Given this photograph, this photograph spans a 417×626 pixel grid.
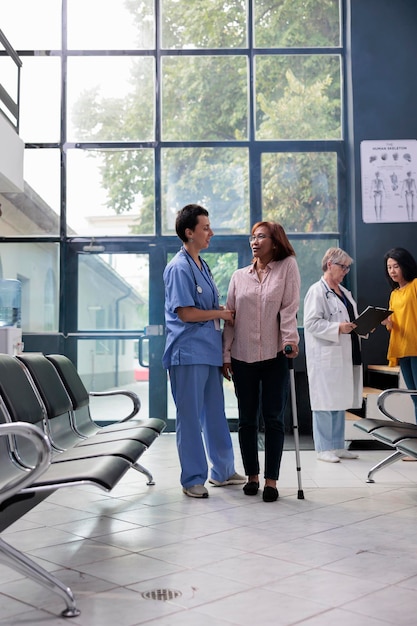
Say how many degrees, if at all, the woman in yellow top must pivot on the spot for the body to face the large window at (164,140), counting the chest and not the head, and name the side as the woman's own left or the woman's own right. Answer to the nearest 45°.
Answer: approximately 90° to the woman's own right

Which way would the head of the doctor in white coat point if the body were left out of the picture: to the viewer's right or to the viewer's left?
to the viewer's right

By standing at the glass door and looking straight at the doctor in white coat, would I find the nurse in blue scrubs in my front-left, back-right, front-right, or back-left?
front-right

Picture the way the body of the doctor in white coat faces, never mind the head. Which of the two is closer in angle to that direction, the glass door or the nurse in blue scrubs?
the nurse in blue scrubs

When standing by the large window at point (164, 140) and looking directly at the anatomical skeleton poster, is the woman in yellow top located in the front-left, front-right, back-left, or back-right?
front-right

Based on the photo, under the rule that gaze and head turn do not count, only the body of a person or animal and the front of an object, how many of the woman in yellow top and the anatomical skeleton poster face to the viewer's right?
0

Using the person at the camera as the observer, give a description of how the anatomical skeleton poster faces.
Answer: facing the viewer

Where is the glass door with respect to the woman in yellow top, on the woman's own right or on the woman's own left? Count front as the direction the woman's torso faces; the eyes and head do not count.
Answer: on the woman's own right

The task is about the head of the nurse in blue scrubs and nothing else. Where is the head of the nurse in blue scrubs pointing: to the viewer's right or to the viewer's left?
to the viewer's right

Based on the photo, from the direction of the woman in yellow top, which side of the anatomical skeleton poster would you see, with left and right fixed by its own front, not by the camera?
front

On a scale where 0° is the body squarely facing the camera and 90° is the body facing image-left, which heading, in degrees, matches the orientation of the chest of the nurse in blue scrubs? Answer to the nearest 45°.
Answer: approximately 315°

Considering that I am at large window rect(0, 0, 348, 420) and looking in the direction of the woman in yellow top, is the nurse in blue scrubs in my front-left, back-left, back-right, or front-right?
front-right

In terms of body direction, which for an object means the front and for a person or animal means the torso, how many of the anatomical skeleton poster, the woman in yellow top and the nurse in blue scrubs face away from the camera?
0

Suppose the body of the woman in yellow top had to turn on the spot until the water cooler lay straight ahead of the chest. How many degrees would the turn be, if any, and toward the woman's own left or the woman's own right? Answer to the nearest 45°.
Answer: approximately 45° to the woman's own right

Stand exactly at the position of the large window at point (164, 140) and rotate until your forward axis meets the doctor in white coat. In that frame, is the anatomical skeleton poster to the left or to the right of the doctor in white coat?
left

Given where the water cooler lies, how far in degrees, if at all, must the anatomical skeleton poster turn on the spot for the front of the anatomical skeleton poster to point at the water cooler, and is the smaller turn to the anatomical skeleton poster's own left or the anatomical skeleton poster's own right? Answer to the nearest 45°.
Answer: approximately 90° to the anatomical skeleton poster's own right

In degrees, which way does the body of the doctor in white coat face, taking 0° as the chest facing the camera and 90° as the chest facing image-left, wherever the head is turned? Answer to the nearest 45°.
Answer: approximately 315°
